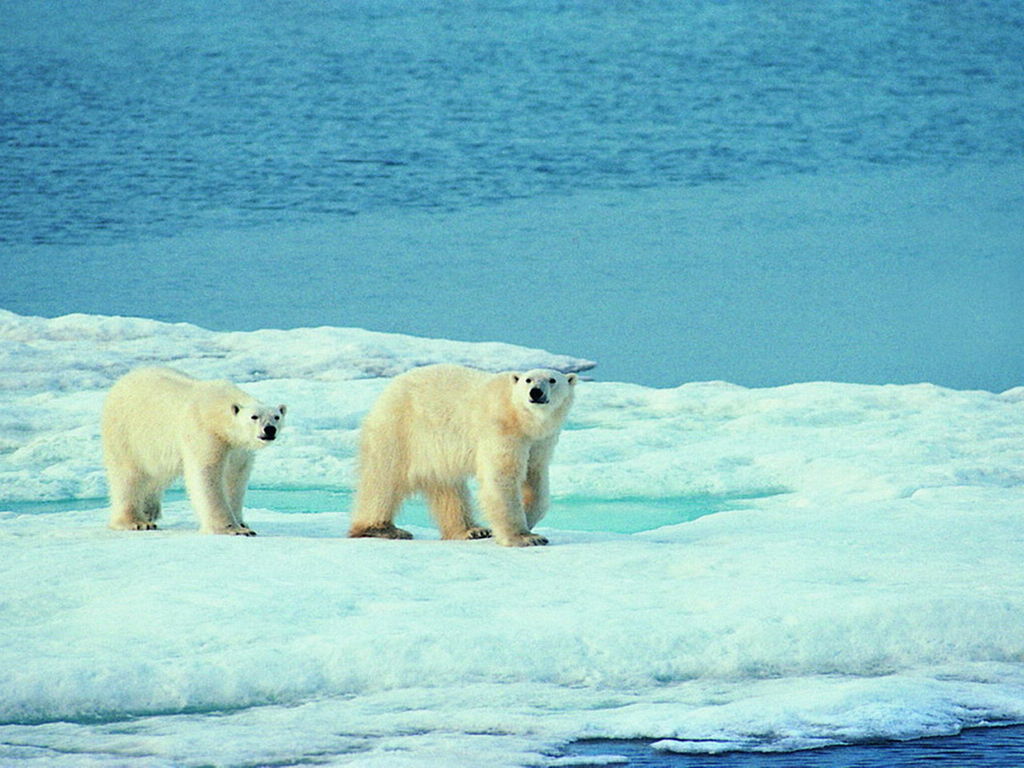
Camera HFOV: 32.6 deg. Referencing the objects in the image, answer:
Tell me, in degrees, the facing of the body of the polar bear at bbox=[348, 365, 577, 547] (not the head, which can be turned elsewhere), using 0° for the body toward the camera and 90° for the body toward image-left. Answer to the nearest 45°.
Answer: approximately 315°

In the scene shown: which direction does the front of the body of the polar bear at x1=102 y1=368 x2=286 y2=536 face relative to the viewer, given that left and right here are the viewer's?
facing the viewer and to the right of the viewer
